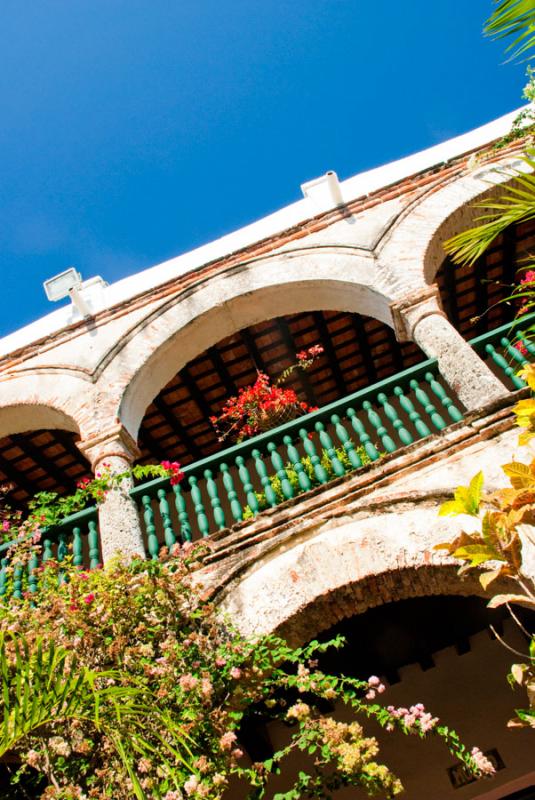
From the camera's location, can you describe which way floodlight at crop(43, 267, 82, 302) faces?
facing the viewer and to the left of the viewer

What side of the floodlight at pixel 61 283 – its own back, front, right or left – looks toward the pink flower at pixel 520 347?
left
